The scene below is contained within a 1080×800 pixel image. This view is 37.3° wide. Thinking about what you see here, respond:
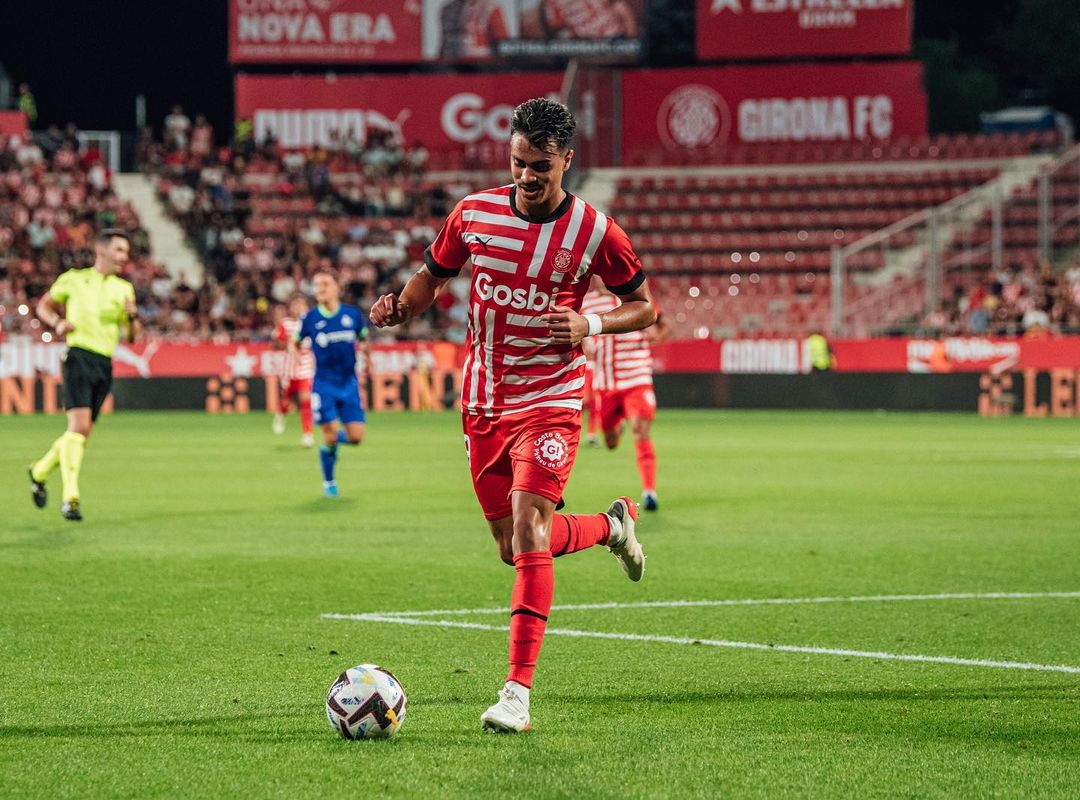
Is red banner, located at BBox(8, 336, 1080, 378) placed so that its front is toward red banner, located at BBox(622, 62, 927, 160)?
no

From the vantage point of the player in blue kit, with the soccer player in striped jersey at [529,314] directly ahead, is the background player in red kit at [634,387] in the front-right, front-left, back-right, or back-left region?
front-left

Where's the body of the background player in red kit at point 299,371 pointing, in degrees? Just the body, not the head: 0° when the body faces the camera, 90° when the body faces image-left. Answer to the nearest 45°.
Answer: approximately 0°

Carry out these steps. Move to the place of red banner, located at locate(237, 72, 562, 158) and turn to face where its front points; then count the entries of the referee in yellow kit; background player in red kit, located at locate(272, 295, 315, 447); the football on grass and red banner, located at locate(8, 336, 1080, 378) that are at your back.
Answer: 0

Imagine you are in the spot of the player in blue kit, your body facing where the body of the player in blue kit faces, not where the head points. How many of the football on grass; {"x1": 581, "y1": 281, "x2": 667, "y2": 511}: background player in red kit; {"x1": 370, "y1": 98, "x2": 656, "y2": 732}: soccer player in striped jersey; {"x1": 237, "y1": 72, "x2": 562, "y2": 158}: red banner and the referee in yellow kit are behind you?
1

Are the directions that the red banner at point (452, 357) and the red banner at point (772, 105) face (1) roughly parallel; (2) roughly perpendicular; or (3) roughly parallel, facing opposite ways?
roughly parallel

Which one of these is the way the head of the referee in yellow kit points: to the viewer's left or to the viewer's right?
to the viewer's right

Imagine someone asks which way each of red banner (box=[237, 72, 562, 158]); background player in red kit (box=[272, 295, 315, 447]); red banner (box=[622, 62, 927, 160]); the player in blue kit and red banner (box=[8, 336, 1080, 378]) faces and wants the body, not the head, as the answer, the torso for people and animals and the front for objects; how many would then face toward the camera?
5

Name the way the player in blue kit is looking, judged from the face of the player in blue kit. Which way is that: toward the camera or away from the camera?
toward the camera

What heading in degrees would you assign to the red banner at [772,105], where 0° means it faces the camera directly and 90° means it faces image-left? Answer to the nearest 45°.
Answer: approximately 0°

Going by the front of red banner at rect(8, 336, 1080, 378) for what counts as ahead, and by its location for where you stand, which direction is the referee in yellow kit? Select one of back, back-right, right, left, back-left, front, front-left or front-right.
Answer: front

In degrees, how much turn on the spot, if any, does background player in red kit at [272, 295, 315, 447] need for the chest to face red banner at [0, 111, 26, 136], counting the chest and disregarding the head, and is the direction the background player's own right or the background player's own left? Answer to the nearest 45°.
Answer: approximately 180°

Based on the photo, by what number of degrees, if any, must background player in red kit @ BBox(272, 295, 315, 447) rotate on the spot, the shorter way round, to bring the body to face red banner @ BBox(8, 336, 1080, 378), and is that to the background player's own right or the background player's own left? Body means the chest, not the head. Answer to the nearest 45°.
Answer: approximately 180°

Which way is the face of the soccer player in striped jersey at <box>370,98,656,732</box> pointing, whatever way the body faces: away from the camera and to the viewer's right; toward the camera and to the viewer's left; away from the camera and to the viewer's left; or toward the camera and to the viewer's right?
toward the camera and to the viewer's left

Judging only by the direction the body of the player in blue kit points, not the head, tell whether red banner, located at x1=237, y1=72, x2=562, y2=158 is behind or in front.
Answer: behind

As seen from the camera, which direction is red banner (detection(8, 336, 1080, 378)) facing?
toward the camera

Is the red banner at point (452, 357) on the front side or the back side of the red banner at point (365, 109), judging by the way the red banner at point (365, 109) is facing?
on the front side

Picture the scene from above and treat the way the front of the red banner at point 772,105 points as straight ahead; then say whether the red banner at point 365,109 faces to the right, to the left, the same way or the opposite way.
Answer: the same way

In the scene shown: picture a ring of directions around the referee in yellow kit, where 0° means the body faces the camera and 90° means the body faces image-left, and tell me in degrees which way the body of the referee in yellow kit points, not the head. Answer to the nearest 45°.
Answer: approximately 315°
